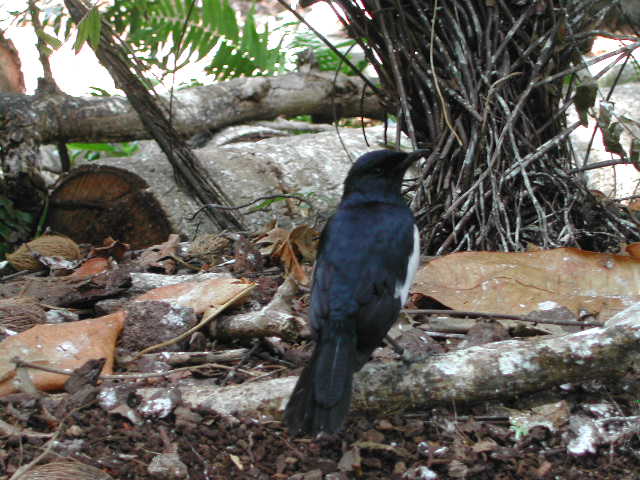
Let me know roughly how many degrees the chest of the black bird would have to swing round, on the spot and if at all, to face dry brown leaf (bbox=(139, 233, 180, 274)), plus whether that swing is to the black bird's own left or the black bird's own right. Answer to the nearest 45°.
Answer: approximately 90° to the black bird's own left

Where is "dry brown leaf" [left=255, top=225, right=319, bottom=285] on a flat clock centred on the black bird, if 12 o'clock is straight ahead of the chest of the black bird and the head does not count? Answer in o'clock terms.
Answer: The dry brown leaf is roughly at 10 o'clock from the black bird.

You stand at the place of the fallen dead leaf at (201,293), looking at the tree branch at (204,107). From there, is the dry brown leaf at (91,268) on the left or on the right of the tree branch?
left

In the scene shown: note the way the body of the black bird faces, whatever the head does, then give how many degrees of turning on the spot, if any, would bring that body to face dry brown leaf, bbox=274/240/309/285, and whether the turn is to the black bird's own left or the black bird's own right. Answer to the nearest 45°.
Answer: approximately 45° to the black bird's own left

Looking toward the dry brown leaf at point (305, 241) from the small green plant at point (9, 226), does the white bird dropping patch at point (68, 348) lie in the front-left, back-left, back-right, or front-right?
front-right

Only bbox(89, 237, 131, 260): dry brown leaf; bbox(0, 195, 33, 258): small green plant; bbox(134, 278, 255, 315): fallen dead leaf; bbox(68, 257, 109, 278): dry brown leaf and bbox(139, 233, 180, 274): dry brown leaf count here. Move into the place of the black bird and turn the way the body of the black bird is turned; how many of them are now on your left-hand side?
5

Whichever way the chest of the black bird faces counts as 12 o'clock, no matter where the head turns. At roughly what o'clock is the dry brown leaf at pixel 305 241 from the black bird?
The dry brown leaf is roughly at 10 o'clock from the black bird.

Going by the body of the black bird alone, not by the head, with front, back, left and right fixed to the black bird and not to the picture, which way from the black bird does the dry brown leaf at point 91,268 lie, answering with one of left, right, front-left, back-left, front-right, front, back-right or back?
left

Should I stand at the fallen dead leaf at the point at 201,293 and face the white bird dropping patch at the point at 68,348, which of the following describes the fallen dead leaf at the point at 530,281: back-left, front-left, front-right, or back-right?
back-left

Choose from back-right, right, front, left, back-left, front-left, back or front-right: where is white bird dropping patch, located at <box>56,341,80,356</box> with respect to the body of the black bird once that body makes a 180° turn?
front-right

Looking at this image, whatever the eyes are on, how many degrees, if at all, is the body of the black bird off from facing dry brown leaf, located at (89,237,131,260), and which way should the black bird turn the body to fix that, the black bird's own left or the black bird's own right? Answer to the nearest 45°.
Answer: approximately 90° to the black bird's own left

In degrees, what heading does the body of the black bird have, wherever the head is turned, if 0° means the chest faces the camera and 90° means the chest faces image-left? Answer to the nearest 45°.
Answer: approximately 225°

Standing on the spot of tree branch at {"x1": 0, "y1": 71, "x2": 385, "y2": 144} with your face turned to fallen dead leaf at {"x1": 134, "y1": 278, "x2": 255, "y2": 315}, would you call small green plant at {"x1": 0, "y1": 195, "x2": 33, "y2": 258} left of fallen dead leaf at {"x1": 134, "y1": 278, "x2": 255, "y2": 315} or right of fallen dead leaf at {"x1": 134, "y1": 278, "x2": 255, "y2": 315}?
right

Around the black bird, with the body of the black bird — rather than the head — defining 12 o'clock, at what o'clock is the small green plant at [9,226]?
The small green plant is roughly at 9 o'clock from the black bird.

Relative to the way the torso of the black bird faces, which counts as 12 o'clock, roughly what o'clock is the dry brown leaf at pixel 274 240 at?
The dry brown leaf is roughly at 10 o'clock from the black bird.

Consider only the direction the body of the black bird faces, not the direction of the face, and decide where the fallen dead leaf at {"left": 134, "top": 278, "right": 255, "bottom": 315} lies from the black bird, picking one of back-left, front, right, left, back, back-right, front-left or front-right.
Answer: left

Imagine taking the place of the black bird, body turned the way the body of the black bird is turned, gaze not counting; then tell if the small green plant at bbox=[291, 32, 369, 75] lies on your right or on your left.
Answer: on your left
